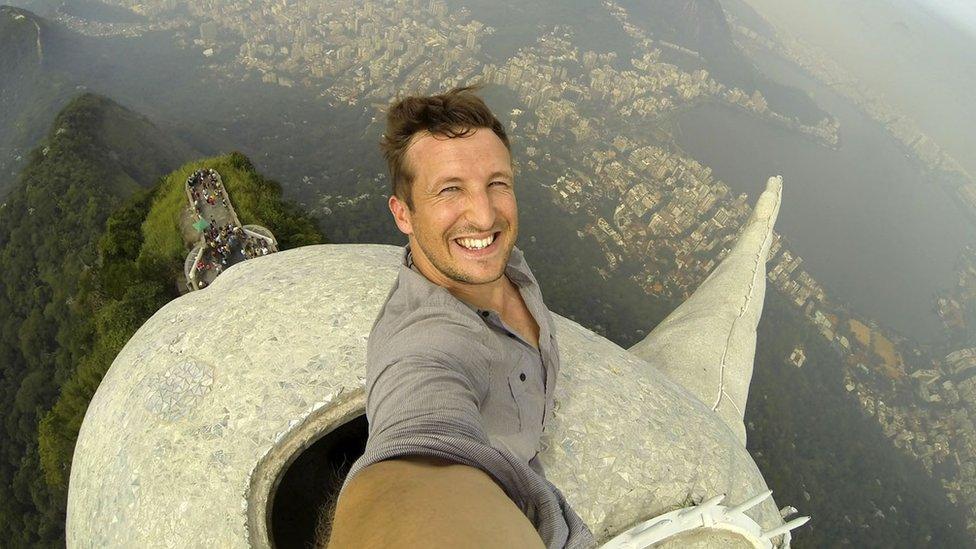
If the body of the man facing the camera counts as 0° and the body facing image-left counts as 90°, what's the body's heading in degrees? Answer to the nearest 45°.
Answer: approximately 315°
